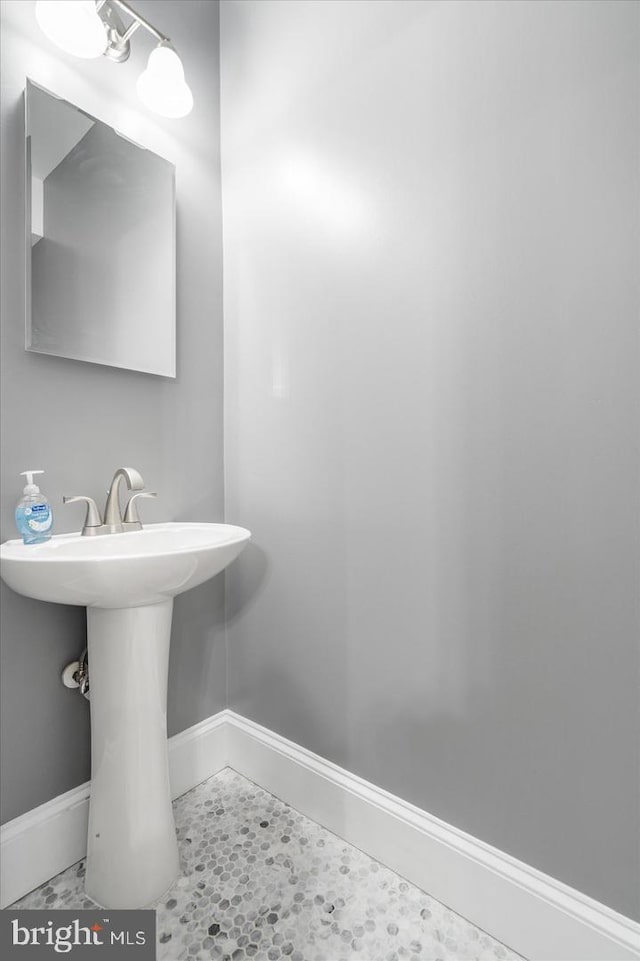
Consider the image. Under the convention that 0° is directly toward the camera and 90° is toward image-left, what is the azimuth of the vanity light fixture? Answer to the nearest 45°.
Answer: approximately 315°

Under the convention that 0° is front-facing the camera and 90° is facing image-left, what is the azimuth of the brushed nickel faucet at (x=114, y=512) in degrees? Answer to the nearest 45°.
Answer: approximately 315°

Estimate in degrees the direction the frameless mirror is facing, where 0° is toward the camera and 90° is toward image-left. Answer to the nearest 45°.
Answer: approximately 315°

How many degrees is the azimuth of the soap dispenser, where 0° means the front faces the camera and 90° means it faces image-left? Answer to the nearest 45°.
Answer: approximately 315°
